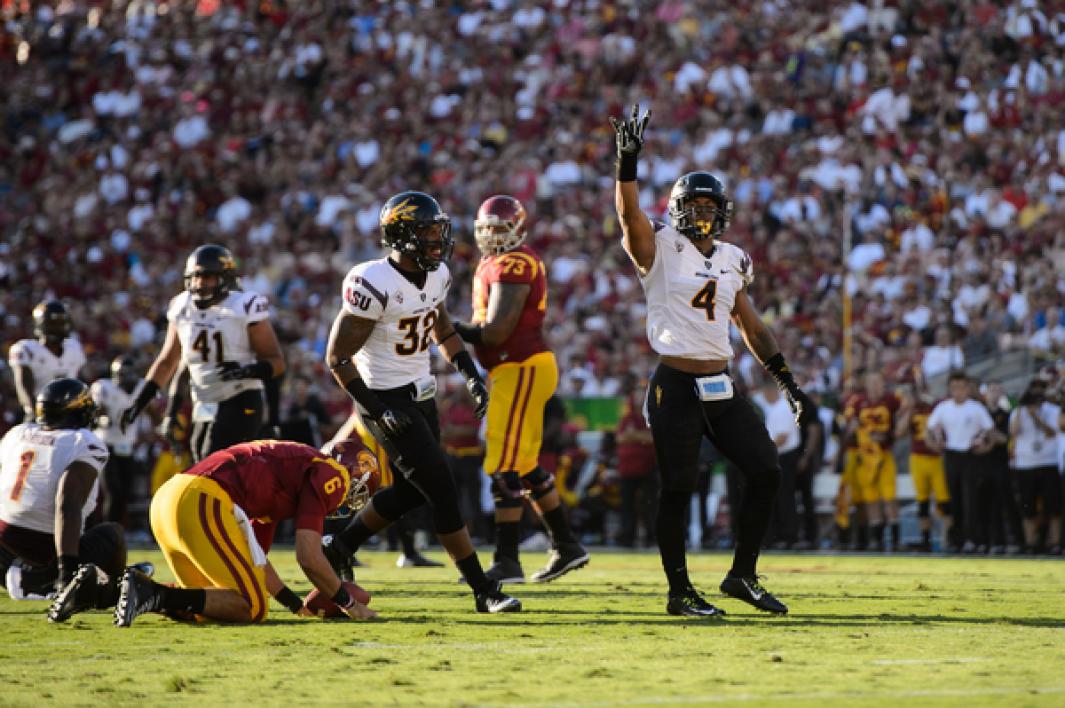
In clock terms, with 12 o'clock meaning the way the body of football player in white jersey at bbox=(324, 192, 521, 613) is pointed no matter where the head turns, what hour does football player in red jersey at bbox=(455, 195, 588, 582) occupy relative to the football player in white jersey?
The football player in red jersey is roughly at 8 o'clock from the football player in white jersey.

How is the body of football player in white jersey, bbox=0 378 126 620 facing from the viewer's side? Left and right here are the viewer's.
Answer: facing away from the viewer and to the right of the viewer

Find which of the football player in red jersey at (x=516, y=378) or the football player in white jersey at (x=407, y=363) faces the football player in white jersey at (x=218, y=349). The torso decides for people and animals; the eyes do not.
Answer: the football player in red jersey

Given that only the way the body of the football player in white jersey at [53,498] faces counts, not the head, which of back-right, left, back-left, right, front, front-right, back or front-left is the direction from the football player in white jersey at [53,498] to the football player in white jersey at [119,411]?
front-left

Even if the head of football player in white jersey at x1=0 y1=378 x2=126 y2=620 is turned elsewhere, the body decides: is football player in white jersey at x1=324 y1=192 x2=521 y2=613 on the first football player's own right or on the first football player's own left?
on the first football player's own right

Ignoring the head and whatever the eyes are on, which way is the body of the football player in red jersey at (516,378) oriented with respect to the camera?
to the viewer's left

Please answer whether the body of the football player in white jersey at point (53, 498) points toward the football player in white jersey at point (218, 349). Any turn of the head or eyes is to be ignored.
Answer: yes

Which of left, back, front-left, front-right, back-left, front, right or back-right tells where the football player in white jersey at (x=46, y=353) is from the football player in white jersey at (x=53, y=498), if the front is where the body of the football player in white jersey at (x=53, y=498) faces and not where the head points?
front-left

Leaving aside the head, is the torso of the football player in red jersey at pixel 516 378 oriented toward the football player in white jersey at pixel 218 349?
yes

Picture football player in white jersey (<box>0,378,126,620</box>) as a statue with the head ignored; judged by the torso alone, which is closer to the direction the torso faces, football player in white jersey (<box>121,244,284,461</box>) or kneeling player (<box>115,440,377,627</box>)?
the football player in white jersey
